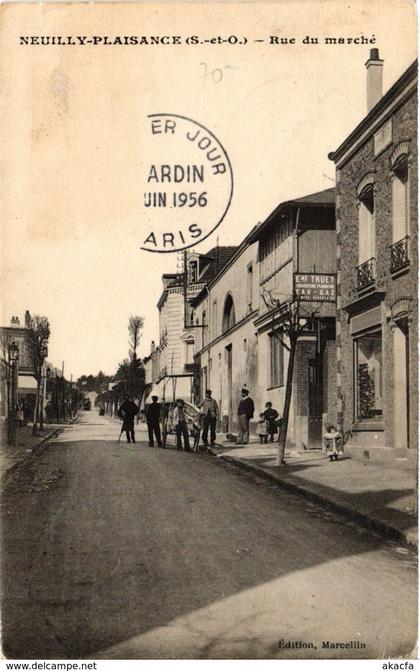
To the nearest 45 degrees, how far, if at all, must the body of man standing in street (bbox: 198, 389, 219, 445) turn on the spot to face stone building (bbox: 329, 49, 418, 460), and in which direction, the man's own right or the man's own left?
approximately 45° to the man's own left

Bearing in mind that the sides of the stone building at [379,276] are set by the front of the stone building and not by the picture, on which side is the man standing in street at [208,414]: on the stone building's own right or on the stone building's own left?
on the stone building's own right

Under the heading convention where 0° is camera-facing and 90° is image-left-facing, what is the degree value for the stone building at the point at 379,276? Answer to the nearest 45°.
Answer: approximately 45°

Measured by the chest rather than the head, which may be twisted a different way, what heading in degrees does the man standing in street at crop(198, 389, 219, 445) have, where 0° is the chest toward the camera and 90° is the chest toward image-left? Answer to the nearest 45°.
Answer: approximately 0°
